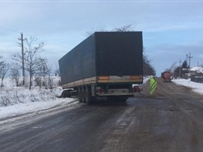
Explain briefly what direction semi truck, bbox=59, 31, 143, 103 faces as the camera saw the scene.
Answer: facing away from the viewer and to the left of the viewer
